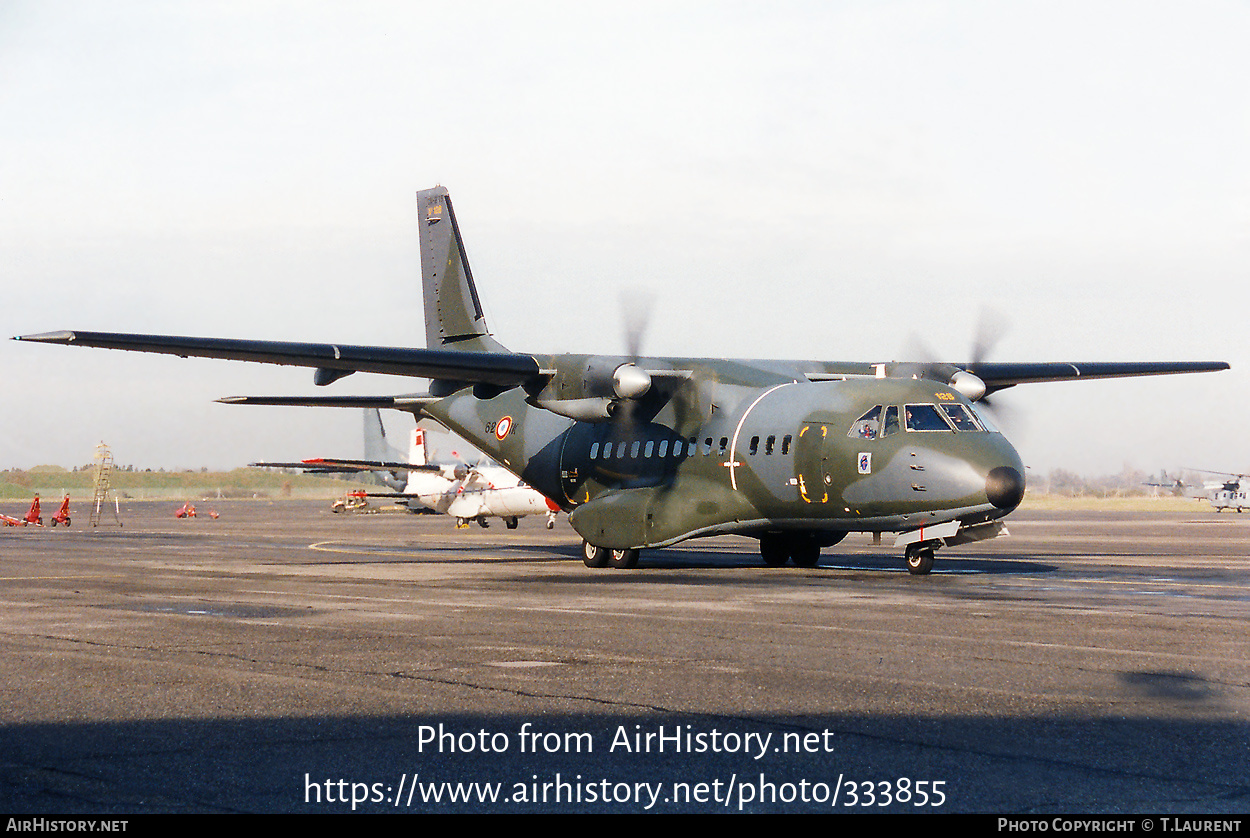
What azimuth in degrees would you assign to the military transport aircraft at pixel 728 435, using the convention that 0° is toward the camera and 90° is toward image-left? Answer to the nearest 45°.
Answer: approximately 315°
